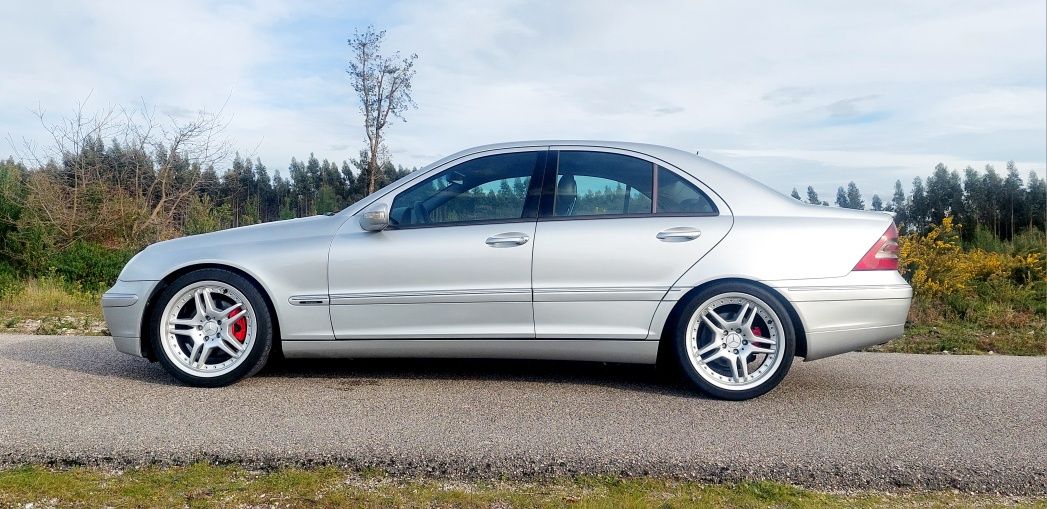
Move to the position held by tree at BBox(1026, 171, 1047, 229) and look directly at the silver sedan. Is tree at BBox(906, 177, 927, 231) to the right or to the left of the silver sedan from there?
right

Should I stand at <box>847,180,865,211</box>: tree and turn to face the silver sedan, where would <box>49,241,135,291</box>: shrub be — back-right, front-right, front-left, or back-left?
front-right

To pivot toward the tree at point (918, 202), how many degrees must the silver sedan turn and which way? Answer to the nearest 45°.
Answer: approximately 135° to its right

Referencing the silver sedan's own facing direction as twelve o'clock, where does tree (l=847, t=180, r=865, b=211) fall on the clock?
The tree is roughly at 4 o'clock from the silver sedan.

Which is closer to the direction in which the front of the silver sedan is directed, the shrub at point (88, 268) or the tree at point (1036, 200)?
the shrub

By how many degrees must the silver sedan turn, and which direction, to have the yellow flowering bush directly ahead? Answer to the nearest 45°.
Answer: approximately 135° to its right

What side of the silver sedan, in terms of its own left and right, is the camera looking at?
left

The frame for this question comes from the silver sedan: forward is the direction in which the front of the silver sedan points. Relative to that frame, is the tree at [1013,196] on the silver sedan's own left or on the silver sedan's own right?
on the silver sedan's own right

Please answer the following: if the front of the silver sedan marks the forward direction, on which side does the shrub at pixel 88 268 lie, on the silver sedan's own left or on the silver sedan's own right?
on the silver sedan's own right
